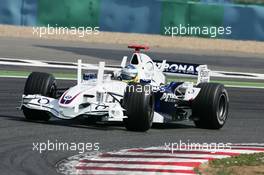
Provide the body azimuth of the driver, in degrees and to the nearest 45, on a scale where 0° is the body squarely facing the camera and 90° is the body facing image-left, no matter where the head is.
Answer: approximately 45°

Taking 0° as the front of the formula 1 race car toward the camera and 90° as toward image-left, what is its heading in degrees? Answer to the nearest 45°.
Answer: approximately 45°
